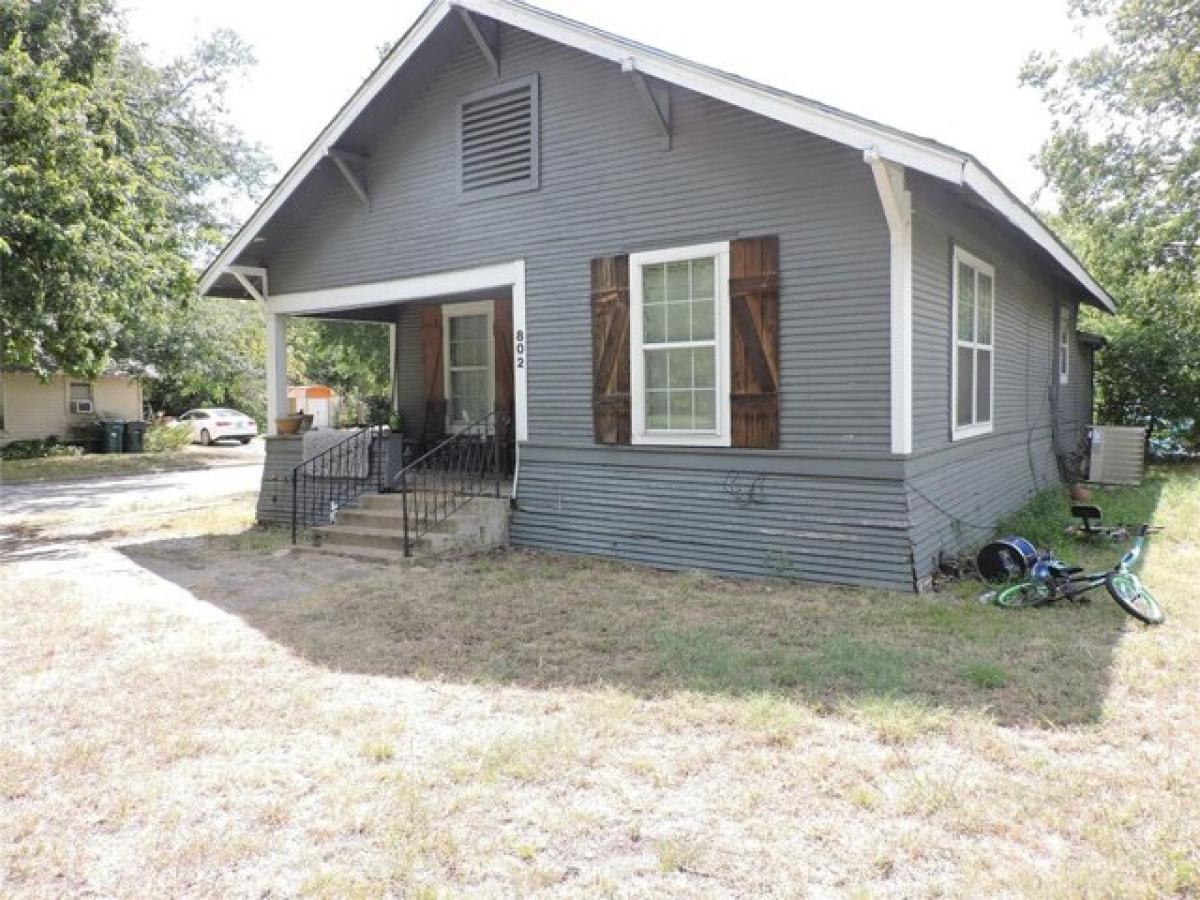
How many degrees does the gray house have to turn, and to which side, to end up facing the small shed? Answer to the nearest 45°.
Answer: approximately 90° to its right

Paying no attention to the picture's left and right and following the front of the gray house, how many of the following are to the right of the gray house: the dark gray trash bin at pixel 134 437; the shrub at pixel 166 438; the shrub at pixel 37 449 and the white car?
4

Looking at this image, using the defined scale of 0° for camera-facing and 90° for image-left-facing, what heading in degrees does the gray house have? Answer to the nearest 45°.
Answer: approximately 45°

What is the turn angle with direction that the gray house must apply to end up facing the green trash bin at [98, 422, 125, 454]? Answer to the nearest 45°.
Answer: approximately 90° to its right

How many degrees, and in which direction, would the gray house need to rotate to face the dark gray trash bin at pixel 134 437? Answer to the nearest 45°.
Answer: approximately 90° to its right

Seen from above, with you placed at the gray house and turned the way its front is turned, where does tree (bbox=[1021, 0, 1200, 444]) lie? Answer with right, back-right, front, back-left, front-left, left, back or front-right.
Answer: back

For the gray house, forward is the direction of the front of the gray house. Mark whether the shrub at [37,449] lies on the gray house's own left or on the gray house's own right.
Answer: on the gray house's own right

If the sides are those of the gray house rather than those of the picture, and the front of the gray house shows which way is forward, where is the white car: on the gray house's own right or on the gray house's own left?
on the gray house's own right

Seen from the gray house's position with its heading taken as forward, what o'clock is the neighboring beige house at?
The neighboring beige house is roughly at 3 o'clock from the gray house.
